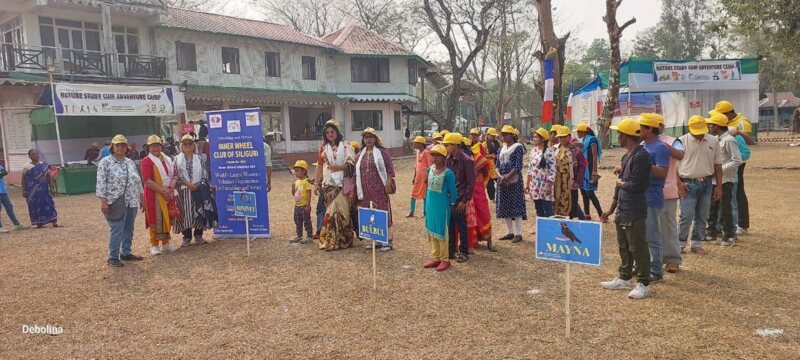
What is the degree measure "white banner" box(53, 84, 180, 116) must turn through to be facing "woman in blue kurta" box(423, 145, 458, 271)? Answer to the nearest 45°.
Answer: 0° — it already faces them

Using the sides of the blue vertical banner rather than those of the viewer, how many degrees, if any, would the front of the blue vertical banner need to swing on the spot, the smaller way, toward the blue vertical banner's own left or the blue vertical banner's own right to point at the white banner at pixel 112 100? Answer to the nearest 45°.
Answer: approximately 180°

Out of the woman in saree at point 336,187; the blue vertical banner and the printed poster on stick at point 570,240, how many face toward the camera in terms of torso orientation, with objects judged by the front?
3

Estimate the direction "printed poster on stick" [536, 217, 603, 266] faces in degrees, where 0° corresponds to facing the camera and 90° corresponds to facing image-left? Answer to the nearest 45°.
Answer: approximately 0°

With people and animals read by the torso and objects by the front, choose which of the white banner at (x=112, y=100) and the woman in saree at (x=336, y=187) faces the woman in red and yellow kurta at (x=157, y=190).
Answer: the white banner

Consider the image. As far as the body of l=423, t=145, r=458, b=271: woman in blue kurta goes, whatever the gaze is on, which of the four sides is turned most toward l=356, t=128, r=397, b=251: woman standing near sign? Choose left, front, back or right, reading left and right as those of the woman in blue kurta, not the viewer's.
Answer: right

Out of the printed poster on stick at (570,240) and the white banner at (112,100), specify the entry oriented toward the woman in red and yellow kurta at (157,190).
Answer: the white banner

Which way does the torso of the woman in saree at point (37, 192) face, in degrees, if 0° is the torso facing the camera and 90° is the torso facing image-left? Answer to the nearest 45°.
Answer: approximately 315°

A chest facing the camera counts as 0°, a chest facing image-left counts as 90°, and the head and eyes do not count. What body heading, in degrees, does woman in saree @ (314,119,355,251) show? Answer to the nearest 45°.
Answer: approximately 0°

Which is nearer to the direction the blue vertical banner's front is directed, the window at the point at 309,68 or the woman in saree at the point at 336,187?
the woman in saree
